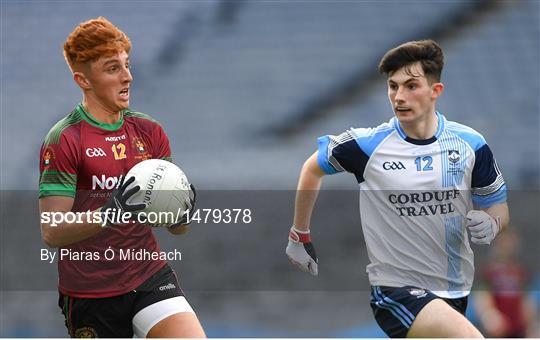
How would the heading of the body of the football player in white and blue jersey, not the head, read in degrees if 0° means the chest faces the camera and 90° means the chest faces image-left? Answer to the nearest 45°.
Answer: approximately 0°

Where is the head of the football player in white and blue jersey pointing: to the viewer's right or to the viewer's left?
to the viewer's left
